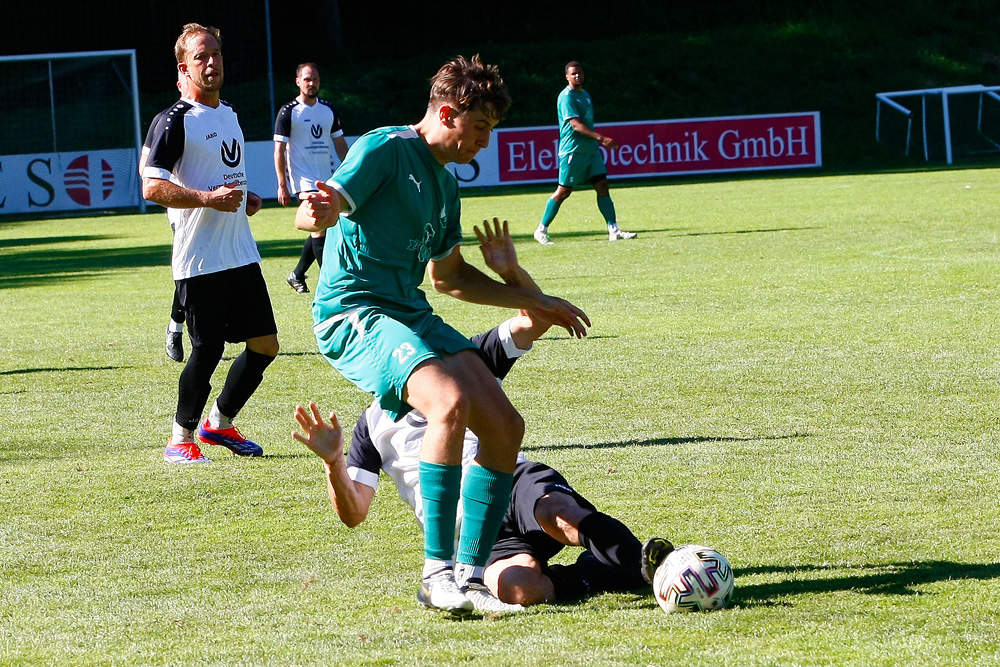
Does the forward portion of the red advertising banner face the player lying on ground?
yes

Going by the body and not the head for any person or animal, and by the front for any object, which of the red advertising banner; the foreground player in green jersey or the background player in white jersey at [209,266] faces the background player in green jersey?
the red advertising banner

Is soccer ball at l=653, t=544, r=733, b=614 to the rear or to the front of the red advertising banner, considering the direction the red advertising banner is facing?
to the front

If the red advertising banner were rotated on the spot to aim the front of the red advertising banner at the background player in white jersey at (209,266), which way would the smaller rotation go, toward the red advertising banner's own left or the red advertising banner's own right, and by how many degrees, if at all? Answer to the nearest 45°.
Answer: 0° — it already faces them

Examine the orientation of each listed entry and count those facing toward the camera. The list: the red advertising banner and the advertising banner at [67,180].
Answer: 2

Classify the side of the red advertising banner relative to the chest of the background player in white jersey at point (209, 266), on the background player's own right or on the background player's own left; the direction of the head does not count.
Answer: on the background player's own left

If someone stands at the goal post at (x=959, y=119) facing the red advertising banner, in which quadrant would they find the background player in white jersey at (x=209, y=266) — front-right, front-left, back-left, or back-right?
front-left

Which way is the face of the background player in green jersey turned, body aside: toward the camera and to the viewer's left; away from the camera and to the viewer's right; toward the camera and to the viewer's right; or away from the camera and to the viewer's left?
toward the camera and to the viewer's right

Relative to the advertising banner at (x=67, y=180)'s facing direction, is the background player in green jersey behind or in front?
in front

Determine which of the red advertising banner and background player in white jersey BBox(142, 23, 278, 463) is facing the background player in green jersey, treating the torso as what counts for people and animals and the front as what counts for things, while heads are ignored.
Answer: the red advertising banner

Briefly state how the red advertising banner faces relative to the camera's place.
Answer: facing the viewer

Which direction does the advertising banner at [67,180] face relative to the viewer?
toward the camera

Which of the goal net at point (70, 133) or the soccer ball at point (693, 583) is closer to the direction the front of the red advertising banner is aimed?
the soccer ball
